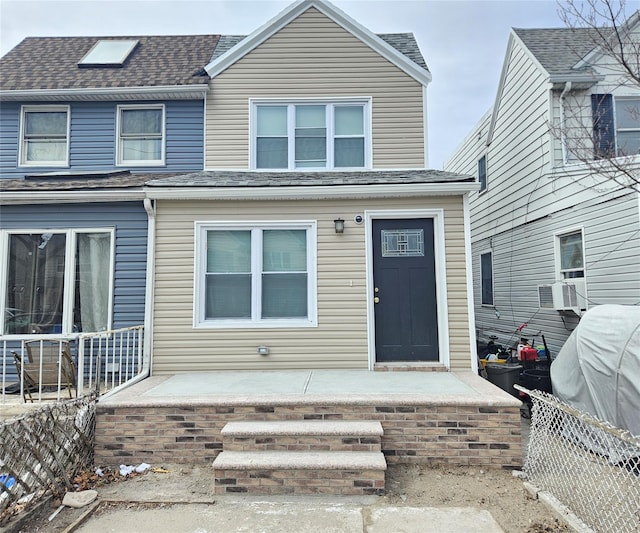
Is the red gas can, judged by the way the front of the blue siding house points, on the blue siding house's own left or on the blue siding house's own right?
on the blue siding house's own left

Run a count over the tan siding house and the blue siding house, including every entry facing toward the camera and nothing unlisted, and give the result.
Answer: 2

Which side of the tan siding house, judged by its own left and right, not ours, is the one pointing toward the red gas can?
left

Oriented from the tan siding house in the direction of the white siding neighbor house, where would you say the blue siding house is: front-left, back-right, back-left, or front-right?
back-left

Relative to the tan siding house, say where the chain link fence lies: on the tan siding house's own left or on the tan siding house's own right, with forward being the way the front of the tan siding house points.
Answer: on the tan siding house's own left

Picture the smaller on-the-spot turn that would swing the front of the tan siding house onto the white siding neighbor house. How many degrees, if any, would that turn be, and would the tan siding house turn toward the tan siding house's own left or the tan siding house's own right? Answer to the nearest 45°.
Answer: approximately 90° to the tan siding house's own left

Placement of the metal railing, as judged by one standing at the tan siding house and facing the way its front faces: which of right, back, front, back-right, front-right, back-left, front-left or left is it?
right

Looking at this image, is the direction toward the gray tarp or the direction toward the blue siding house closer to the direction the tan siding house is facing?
the gray tarp

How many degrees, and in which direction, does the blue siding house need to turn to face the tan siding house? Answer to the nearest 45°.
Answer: approximately 45° to its left

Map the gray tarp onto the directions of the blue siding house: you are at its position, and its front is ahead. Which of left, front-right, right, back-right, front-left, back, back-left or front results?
front-left

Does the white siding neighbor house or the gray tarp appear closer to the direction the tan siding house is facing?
the gray tarp

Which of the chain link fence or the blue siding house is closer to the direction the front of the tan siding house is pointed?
the chain link fence

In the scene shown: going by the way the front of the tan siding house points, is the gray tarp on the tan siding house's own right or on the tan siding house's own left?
on the tan siding house's own left

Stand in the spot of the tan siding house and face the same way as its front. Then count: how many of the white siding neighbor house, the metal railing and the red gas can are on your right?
1

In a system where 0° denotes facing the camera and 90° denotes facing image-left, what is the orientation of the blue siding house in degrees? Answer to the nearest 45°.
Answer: approximately 0°

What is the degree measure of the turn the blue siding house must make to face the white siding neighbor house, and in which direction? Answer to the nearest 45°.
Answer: approximately 45° to its left
